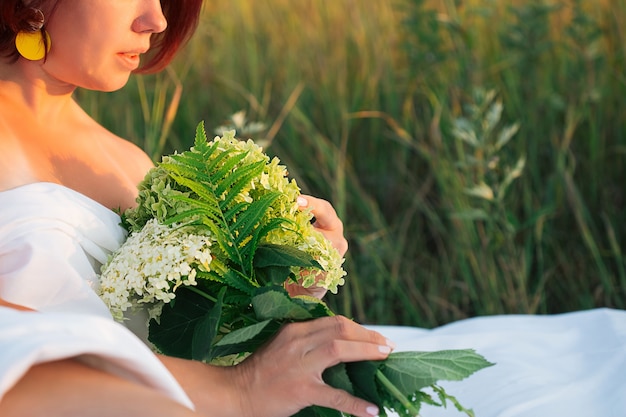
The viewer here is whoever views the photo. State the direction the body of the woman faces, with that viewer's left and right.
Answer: facing the viewer and to the right of the viewer

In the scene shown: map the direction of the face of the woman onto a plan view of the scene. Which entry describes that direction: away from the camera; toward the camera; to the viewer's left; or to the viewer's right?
to the viewer's right
